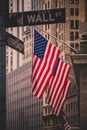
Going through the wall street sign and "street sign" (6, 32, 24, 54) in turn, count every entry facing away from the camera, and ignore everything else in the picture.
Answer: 0

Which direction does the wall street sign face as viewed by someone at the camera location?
facing the viewer
